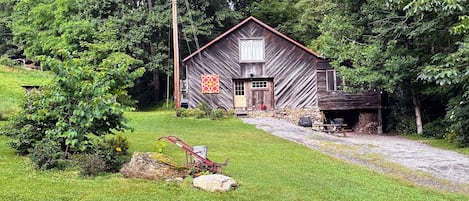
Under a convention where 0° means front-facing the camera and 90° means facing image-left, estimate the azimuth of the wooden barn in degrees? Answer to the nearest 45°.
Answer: approximately 0°

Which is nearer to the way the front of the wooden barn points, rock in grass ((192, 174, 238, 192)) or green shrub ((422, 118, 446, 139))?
the rock in grass

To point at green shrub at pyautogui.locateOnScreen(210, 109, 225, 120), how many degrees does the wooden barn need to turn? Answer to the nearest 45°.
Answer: approximately 45° to its right

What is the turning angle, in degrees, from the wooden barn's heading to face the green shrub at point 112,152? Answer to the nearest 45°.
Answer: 0° — it already faces it

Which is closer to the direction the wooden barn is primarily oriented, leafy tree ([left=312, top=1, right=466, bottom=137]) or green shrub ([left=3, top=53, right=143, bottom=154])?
the green shrub

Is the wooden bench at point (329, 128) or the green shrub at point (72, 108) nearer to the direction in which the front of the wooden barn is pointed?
the green shrub

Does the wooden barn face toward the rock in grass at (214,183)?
yes
